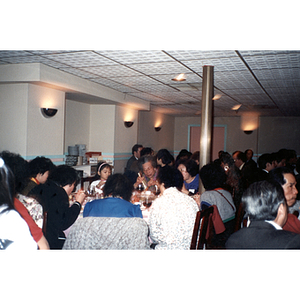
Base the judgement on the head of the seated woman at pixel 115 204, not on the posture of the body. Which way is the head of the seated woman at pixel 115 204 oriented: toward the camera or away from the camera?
away from the camera

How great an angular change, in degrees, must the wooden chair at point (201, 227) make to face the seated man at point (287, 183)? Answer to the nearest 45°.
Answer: approximately 90° to its right

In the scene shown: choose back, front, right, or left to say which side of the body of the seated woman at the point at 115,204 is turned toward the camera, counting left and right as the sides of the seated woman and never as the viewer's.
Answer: back

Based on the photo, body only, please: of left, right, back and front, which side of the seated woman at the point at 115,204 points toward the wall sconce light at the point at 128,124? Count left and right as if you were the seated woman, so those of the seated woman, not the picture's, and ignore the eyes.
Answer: front

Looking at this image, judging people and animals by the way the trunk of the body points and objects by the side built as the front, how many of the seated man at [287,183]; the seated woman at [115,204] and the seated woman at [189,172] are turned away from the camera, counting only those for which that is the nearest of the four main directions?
1

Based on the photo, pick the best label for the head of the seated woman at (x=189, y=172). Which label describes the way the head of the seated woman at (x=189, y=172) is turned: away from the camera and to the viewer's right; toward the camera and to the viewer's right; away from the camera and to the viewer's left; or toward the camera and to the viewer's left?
toward the camera and to the viewer's left

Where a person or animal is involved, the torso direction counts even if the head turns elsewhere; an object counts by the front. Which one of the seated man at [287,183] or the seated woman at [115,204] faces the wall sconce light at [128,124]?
the seated woman

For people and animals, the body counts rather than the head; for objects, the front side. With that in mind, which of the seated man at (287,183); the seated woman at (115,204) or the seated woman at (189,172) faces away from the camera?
the seated woman at (115,204)

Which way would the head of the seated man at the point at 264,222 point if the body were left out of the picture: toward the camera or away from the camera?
away from the camera

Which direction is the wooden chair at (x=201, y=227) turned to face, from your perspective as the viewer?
facing away from the viewer and to the left of the viewer

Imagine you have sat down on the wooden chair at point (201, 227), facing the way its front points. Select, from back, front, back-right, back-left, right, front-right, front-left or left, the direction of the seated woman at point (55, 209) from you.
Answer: front-left

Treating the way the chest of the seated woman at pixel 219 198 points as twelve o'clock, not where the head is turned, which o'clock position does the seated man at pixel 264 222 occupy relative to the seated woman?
The seated man is roughly at 7 o'clock from the seated woman.

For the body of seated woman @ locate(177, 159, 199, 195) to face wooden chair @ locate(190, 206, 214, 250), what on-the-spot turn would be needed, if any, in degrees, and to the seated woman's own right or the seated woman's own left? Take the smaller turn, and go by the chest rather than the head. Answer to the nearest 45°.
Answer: approximately 45° to the seated woman's own left
